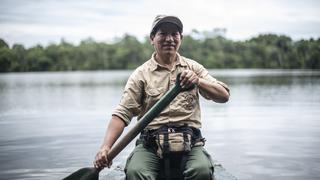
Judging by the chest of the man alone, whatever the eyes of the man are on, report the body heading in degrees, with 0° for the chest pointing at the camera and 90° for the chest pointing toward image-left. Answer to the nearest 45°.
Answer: approximately 0°
